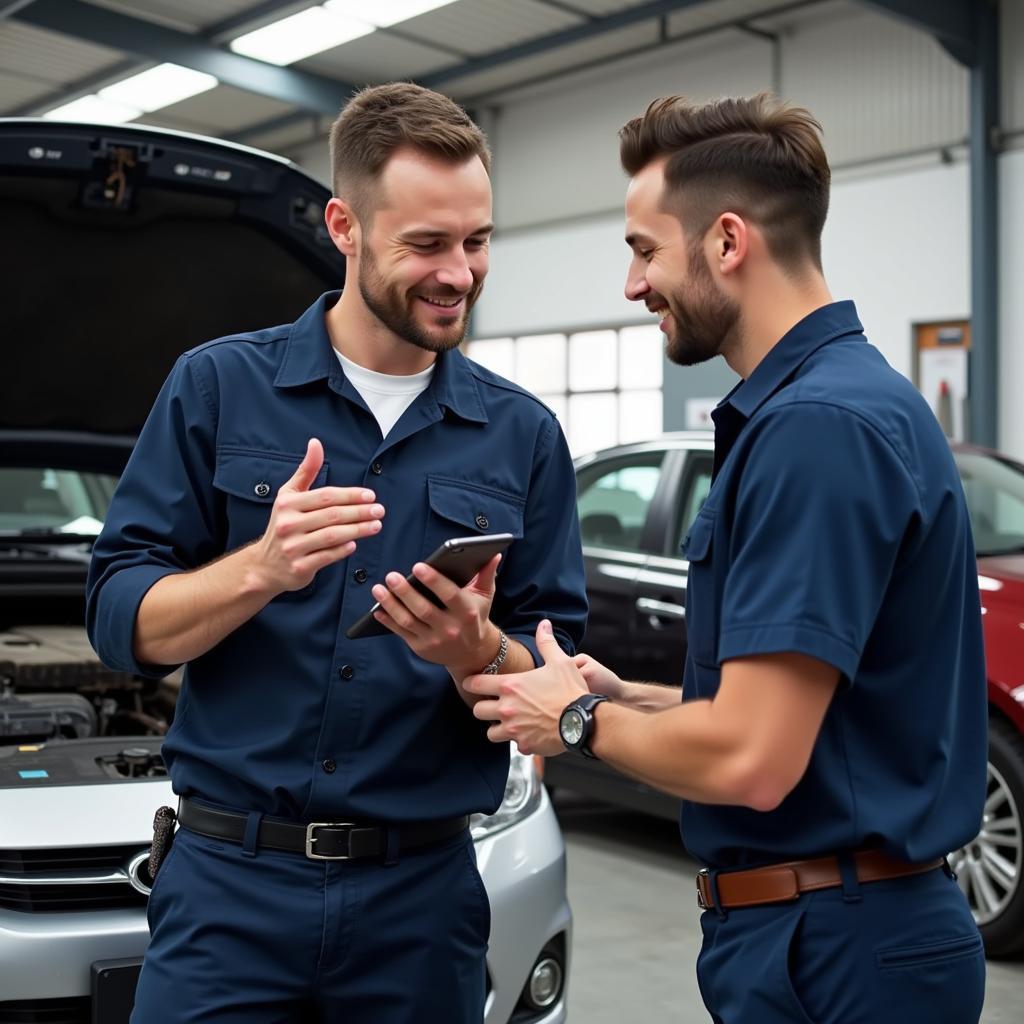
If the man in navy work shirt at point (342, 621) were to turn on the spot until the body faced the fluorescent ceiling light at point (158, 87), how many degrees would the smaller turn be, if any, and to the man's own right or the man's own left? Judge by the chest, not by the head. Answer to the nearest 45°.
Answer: approximately 180°

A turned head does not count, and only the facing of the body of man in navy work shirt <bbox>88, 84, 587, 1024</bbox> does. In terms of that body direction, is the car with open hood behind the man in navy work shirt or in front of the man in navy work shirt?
behind

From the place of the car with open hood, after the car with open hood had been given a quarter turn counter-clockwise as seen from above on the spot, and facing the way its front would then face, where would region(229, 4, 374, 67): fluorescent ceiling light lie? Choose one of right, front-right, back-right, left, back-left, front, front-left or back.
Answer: left

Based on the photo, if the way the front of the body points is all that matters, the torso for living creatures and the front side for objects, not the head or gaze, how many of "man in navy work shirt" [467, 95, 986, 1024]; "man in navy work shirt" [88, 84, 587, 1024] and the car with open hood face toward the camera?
2

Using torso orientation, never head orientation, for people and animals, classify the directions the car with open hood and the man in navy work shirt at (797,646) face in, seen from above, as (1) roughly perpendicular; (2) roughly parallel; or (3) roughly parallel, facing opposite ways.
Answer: roughly perpendicular

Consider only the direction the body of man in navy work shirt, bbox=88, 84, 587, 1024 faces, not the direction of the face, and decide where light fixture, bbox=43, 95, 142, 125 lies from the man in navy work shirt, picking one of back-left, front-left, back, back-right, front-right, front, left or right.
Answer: back

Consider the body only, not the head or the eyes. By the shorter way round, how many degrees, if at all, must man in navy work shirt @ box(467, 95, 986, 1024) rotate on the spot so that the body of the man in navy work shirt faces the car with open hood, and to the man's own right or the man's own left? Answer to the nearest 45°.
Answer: approximately 45° to the man's own right

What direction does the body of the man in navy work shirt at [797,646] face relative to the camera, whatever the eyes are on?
to the viewer's left

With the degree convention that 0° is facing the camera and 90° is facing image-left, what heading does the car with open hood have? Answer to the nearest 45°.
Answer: approximately 0°

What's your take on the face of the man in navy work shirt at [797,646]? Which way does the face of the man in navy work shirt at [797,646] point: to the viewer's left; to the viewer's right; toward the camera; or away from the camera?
to the viewer's left

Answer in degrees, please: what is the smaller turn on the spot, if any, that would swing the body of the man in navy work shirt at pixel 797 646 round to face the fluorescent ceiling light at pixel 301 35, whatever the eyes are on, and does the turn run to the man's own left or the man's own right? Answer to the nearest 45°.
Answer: approximately 90° to the man's own right

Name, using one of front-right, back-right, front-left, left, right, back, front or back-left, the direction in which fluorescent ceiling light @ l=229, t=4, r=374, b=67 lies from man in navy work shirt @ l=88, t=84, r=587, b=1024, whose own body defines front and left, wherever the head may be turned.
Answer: back

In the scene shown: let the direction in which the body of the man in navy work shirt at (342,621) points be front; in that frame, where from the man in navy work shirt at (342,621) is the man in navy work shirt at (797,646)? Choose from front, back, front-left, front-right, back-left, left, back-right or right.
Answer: front-left
